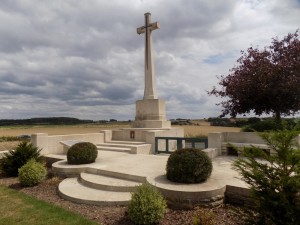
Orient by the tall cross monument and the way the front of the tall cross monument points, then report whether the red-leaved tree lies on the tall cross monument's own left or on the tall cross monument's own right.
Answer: on the tall cross monument's own left

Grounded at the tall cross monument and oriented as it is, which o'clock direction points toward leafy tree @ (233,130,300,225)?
The leafy tree is roughly at 10 o'clock from the tall cross monument.

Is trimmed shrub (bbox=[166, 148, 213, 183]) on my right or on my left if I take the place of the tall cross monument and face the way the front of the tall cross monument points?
on my left

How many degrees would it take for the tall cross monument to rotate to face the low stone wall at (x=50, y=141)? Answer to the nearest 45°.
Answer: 0° — it already faces it

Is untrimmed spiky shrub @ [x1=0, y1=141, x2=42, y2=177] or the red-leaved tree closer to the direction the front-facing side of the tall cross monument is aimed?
the untrimmed spiky shrub

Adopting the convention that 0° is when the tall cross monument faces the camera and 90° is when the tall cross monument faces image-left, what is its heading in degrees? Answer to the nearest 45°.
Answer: approximately 45°

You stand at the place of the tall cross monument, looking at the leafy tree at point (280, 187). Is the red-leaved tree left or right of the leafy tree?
left

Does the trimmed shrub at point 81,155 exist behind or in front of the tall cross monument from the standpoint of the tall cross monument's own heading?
in front

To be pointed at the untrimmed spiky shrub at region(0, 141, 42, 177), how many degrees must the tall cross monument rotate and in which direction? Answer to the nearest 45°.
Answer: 0° — it already faces it

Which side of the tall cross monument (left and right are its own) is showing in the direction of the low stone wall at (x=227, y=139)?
left

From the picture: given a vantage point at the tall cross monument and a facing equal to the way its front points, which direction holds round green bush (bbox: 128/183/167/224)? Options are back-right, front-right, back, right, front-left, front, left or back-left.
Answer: front-left
